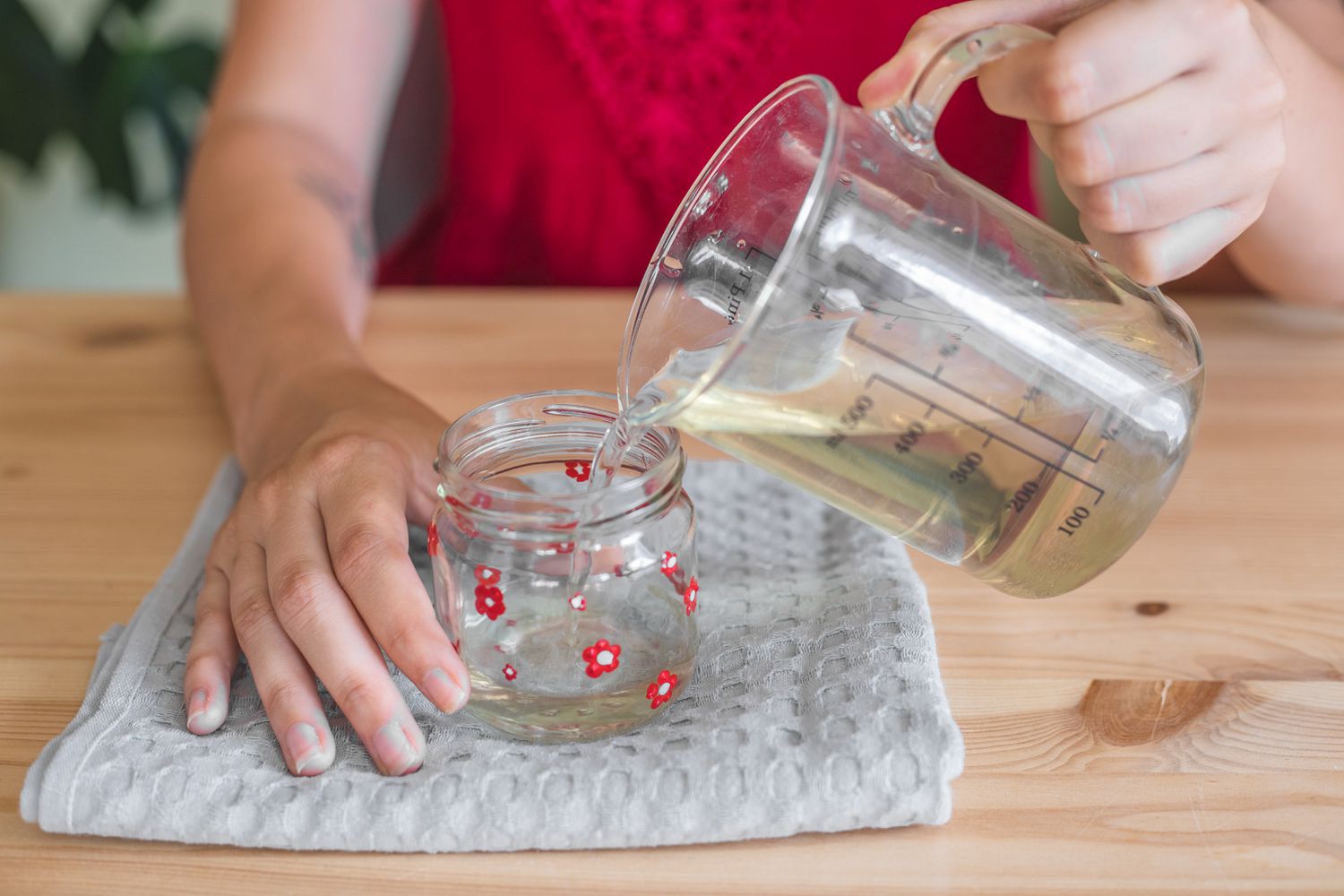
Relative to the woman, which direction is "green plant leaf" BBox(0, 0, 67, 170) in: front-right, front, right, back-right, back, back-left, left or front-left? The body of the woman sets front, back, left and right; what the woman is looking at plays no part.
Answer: back-right

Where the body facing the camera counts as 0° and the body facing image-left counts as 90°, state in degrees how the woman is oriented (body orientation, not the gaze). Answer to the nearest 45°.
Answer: approximately 0°
